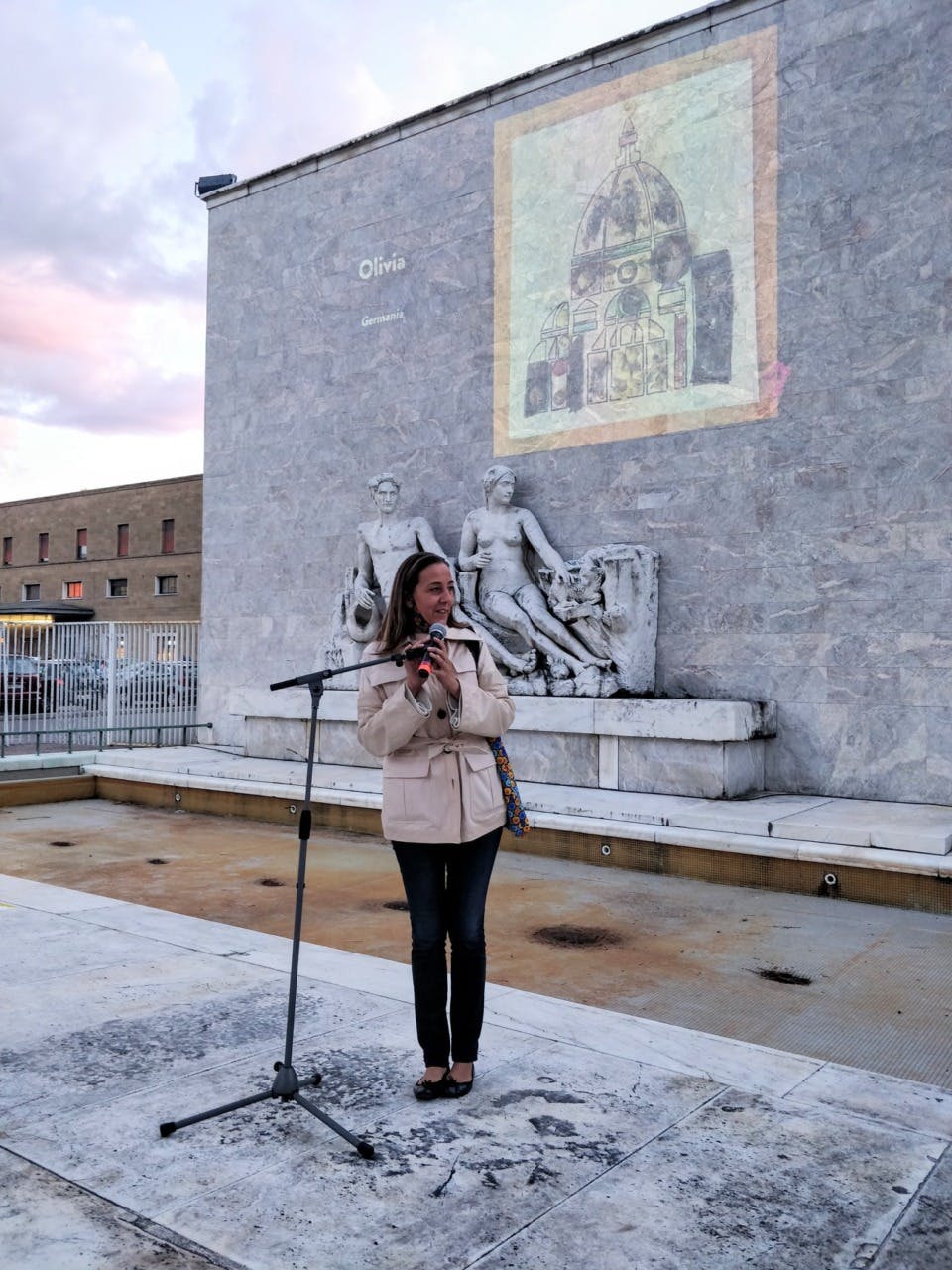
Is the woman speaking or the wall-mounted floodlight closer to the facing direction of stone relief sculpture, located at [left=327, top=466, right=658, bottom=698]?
the woman speaking

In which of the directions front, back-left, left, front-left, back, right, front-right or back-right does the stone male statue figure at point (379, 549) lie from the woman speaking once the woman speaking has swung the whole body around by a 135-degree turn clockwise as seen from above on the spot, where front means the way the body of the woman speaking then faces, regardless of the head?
front-right

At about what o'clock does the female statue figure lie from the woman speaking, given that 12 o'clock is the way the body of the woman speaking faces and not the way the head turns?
The female statue figure is roughly at 6 o'clock from the woman speaking.

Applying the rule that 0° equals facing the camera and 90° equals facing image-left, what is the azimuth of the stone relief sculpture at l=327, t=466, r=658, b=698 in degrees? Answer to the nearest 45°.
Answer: approximately 0°

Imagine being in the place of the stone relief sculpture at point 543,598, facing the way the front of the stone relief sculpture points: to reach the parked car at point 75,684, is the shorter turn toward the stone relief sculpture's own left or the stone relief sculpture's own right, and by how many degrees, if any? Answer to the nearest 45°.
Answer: approximately 135° to the stone relief sculpture's own right

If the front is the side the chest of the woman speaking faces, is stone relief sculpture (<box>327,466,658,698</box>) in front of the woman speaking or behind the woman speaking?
behind
